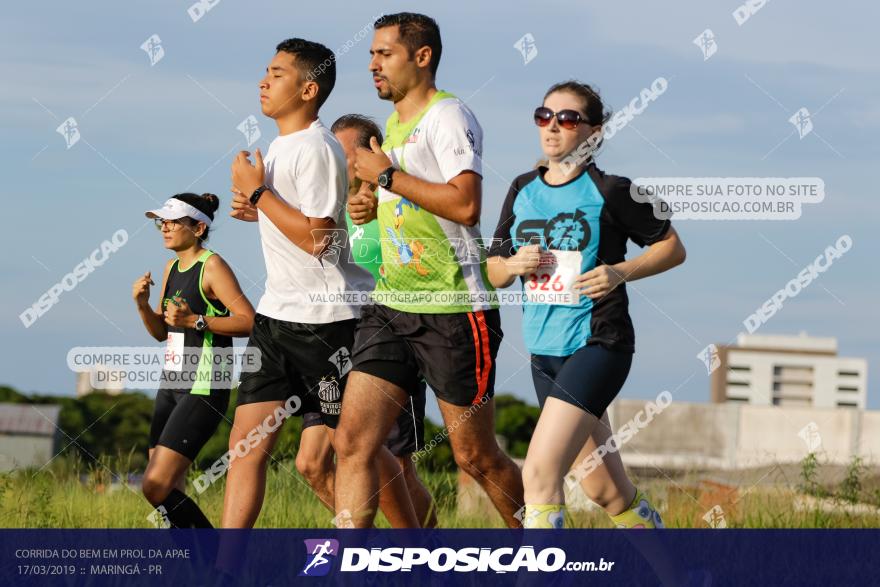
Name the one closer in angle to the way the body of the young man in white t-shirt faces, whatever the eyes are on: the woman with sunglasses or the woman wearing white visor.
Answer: the woman wearing white visor

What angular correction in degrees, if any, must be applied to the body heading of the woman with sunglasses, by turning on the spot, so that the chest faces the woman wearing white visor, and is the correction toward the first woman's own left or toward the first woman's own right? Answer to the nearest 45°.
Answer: approximately 90° to the first woman's own right

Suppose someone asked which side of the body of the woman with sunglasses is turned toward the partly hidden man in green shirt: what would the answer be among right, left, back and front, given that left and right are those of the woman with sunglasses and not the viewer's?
right

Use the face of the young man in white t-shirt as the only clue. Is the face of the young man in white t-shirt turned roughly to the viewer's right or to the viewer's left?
to the viewer's left

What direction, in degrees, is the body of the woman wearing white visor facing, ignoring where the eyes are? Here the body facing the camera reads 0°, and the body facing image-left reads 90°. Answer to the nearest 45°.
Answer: approximately 45°

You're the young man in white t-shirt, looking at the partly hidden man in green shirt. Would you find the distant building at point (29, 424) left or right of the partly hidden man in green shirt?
left

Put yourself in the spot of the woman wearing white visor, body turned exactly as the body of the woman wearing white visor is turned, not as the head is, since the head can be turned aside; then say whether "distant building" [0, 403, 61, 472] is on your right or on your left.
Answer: on your right

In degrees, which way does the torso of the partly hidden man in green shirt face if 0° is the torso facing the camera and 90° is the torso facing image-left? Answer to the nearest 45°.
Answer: approximately 45°

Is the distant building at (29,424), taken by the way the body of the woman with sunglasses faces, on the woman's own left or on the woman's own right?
on the woman's own right

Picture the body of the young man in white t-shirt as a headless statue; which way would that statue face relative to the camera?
to the viewer's left

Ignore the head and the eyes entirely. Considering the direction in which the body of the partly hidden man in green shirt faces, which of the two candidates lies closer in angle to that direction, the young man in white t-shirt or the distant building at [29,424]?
the young man in white t-shirt
